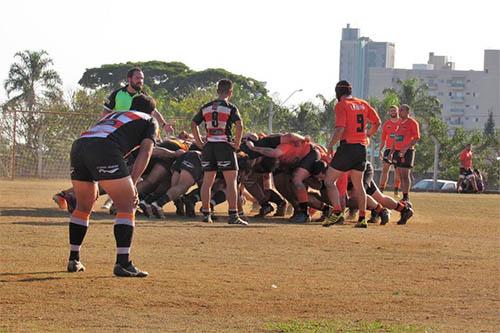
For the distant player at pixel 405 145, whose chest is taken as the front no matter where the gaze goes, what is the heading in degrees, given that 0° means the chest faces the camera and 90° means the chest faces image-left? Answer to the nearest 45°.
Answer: approximately 45°

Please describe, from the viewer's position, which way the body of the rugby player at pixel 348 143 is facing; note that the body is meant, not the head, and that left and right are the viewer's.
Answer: facing away from the viewer and to the left of the viewer

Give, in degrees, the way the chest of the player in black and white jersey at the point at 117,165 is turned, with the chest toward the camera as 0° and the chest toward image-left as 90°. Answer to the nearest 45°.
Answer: approximately 225°

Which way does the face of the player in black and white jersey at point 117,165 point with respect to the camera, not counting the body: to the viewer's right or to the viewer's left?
to the viewer's right

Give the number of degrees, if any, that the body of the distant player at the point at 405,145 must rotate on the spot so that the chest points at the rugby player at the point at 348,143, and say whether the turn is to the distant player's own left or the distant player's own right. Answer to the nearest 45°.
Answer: approximately 45° to the distant player's own left

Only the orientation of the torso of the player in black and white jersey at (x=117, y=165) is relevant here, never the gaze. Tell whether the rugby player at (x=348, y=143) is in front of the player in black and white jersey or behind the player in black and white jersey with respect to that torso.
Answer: in front

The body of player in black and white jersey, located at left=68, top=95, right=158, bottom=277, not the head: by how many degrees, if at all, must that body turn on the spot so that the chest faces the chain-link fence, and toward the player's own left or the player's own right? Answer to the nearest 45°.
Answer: approximately 45° to the player's own left

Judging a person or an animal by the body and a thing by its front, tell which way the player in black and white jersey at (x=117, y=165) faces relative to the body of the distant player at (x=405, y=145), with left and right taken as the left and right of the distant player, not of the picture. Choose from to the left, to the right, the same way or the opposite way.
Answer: the opposite way

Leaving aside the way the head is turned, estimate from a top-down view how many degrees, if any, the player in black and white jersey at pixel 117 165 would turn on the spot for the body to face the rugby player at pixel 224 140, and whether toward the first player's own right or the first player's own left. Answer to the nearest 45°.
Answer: approximately 45° to the first player's own left

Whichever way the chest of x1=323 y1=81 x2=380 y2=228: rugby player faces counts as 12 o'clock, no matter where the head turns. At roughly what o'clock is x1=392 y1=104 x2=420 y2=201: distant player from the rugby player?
The distant player is roughly at 2 o'clock from the rugby player.

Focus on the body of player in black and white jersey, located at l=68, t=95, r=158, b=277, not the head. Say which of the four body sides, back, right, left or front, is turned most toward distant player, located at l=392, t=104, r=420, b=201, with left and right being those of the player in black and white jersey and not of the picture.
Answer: front

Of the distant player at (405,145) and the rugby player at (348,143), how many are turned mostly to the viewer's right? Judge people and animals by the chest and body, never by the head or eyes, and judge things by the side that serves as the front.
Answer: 0

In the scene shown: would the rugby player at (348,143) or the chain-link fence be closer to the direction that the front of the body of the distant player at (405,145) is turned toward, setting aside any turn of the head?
the rugby player
